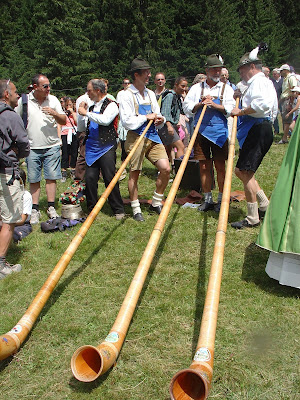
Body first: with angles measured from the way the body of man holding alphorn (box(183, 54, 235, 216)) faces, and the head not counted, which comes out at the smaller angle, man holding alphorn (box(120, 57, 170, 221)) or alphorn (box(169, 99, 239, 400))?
the alphorn

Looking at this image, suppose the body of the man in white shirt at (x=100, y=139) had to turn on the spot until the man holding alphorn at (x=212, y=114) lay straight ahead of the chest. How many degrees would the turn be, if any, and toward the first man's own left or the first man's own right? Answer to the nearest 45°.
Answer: approximately 135° to the first man's own left

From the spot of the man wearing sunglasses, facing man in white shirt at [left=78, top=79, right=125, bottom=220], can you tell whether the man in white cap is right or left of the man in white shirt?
left

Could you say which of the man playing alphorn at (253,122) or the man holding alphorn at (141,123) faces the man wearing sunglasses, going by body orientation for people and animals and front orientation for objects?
the man playing alphorn at (253,122)

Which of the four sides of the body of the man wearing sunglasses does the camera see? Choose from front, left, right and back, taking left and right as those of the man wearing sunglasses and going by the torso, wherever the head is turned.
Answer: front

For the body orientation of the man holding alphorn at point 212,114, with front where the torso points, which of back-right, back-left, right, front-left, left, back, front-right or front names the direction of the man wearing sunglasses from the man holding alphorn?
right
